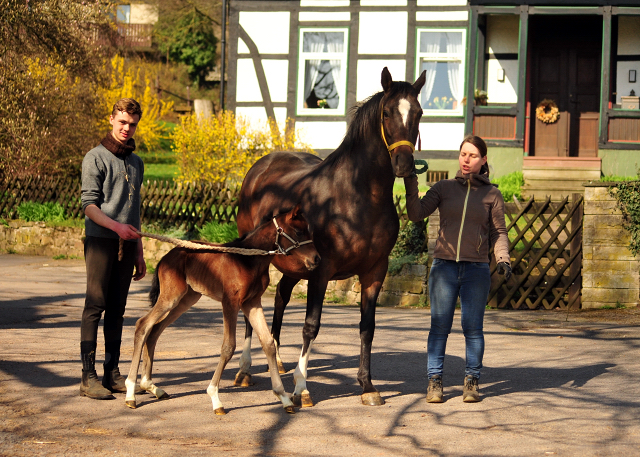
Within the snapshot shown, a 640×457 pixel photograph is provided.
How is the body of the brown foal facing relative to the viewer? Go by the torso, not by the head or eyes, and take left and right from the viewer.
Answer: facing to the right of the viewer

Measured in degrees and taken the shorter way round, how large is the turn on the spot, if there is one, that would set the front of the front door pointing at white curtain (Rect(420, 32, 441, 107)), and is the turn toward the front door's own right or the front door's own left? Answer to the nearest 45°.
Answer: approximately 90° to the front door's own right

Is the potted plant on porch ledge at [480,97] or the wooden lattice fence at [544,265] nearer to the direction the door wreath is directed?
the wooden lattice fence

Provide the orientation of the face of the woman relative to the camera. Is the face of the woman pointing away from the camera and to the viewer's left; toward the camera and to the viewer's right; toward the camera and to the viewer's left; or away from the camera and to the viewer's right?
toward the camera and to the viewer's left

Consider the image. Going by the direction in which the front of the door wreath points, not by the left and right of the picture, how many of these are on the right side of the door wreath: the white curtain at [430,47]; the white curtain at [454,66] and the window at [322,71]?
3

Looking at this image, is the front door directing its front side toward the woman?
yes

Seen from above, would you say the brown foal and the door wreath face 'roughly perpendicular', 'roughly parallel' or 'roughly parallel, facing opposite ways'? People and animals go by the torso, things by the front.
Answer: roughly perpendicular

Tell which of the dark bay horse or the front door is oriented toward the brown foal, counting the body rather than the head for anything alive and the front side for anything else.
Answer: the front door

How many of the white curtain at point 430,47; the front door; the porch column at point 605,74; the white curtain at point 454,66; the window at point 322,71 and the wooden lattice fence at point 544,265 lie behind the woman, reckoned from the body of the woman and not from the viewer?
6

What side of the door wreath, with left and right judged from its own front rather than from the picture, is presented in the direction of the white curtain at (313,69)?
right

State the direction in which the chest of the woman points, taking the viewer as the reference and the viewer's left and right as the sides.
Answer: facing the viewer

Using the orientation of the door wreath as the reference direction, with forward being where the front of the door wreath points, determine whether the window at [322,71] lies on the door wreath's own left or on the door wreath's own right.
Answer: on the door wreath's own right

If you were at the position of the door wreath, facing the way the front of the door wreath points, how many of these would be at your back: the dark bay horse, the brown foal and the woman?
0

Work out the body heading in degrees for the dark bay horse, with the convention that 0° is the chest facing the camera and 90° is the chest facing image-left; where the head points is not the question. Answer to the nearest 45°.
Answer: approximately 315°

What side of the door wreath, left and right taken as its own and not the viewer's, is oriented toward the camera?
front

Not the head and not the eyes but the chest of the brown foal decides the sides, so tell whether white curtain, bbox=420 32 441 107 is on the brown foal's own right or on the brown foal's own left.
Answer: on the brown foal's own left

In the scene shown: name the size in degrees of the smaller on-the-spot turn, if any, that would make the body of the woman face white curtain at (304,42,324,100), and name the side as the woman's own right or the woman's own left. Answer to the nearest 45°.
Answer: approximately 180°

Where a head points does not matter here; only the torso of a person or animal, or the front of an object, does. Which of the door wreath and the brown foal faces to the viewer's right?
the brown foal
